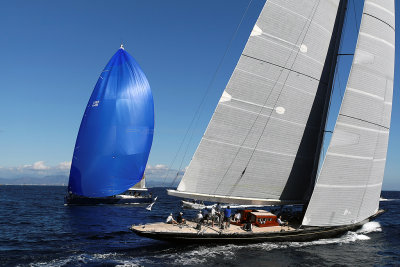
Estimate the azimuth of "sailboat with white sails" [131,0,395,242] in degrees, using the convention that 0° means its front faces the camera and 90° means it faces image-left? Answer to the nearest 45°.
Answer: approximately 270°
